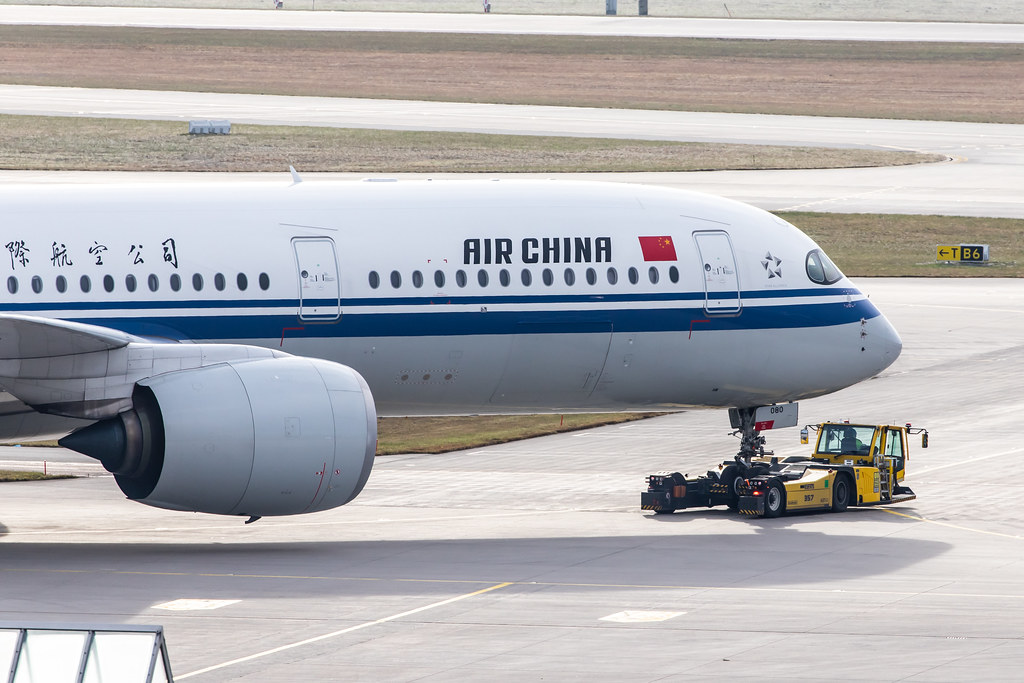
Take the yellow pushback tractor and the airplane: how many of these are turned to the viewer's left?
0

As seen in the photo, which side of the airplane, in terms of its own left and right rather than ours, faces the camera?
right

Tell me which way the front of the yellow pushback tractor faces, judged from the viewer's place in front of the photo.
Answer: facing away from the viewer and to the right of the viewer
